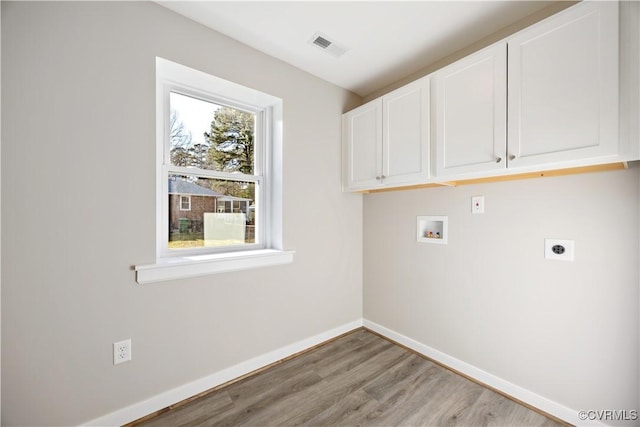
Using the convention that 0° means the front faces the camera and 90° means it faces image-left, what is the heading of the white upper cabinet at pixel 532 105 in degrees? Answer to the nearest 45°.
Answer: approximately 45°

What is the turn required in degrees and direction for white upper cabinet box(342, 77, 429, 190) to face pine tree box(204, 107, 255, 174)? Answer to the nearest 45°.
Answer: approximately 45° to its right

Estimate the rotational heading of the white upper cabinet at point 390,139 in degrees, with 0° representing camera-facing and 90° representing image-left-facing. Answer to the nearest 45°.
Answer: approximately 45°

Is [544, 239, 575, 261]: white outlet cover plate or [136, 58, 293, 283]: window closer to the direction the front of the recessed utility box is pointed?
the window

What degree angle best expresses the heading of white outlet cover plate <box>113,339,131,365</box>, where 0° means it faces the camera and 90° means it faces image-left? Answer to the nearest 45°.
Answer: approximately 315°

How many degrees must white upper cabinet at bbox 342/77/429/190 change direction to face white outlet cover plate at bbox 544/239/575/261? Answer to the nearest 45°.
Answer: approximately 135° to its left
